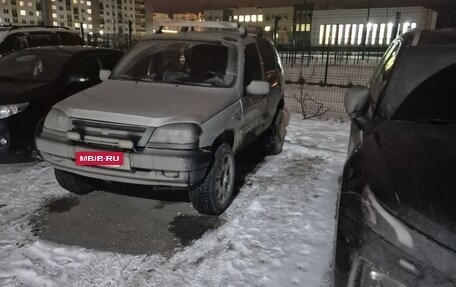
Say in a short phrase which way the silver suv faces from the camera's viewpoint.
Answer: facing the viewer and to the left of the viewer

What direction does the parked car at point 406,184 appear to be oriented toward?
toward the camera

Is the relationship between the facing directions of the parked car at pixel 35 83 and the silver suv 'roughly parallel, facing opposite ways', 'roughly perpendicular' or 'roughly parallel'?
roughly parallel

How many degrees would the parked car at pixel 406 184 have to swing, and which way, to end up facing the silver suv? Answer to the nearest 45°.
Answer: approximately 135° to its right

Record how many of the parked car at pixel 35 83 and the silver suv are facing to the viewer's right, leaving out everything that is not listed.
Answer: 0

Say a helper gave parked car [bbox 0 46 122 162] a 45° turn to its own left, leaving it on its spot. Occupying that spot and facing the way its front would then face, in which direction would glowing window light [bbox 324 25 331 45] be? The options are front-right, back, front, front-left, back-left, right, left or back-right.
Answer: back-left

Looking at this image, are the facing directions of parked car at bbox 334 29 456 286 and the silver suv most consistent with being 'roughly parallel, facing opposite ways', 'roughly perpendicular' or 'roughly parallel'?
roughly parallel

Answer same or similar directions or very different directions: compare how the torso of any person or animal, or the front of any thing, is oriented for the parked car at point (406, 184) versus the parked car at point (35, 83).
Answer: same or similar directions

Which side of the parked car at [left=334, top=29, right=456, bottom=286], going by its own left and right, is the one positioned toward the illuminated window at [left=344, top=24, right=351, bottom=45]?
back

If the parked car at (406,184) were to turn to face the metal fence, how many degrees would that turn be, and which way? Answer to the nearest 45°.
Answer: approximately 180°

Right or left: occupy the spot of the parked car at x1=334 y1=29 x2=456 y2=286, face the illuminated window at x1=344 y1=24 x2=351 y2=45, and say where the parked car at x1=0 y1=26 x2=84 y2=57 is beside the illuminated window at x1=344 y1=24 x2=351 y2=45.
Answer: left

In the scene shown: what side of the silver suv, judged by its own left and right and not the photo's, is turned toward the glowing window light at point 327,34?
back

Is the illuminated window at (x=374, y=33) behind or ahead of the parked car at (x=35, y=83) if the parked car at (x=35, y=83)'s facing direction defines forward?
behind

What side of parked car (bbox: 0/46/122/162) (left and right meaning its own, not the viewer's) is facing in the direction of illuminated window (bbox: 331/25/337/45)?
back

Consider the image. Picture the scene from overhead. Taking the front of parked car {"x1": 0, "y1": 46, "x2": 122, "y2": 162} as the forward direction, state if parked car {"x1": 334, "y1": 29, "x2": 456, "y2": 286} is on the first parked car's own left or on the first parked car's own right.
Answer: on the first parked car's own left

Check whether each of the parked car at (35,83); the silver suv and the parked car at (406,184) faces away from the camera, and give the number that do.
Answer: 0
